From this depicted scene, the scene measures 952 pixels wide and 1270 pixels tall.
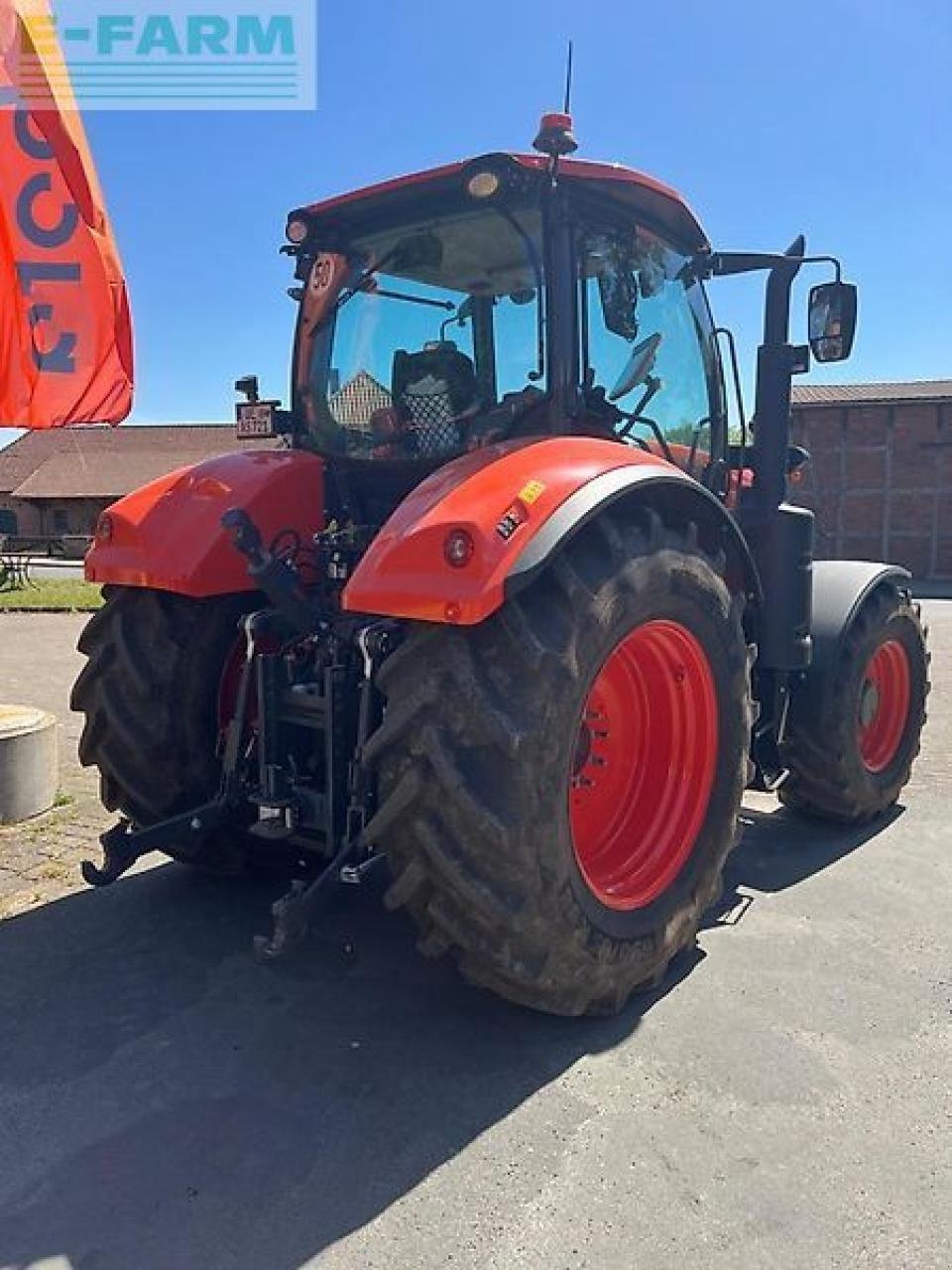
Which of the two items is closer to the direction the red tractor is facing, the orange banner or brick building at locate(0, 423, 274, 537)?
the brick building

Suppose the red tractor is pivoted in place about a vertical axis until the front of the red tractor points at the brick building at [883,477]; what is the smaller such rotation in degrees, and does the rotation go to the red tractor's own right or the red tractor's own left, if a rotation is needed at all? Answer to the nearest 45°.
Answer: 0° — it already faces it

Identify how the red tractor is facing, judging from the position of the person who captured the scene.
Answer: facing away from the viewer and to the right of the viewer

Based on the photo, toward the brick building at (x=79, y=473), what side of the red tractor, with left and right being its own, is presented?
left

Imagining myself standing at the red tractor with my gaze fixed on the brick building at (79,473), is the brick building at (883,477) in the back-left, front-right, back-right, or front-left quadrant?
front-right

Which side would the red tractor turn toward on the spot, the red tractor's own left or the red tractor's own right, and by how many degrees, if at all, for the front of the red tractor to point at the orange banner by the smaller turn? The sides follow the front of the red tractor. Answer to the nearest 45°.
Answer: approximately 135° to the red tractor's own left

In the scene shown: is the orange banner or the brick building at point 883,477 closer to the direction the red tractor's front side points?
the brick building

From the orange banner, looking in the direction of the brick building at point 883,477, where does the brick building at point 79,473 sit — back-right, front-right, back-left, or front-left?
front-left
